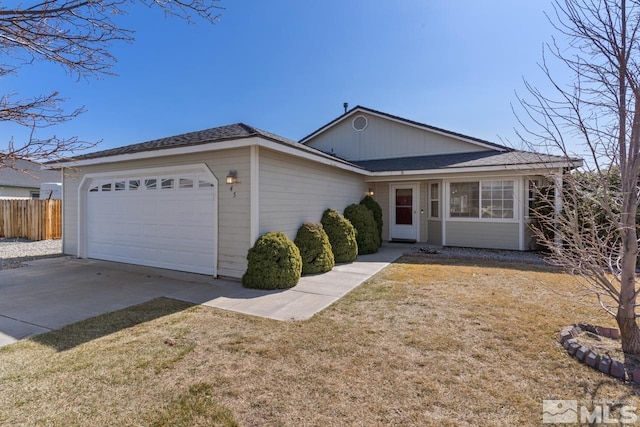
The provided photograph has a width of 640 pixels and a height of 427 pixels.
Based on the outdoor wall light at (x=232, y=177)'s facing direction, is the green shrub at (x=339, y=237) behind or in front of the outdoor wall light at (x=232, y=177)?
behind

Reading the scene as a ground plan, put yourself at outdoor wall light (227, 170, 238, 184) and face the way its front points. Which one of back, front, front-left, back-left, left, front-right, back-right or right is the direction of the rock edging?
left

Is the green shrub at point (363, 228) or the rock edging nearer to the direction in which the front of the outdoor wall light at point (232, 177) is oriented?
the rock edging

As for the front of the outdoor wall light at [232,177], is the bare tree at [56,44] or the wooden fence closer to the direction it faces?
the bare tree

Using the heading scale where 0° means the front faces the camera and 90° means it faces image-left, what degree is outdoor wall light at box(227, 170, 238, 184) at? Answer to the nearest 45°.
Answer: approximately 45°

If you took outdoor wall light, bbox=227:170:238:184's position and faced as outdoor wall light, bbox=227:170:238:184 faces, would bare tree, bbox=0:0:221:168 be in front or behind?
in front

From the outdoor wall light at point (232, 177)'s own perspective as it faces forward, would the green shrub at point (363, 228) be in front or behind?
behind

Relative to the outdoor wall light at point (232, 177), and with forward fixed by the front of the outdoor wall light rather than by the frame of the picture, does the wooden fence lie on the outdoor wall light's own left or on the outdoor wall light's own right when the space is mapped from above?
on the outdoor wall light's own right

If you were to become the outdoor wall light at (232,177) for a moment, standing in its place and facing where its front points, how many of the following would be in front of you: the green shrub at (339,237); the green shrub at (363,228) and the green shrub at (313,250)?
0

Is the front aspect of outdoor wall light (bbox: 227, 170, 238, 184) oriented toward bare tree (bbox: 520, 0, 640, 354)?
no
